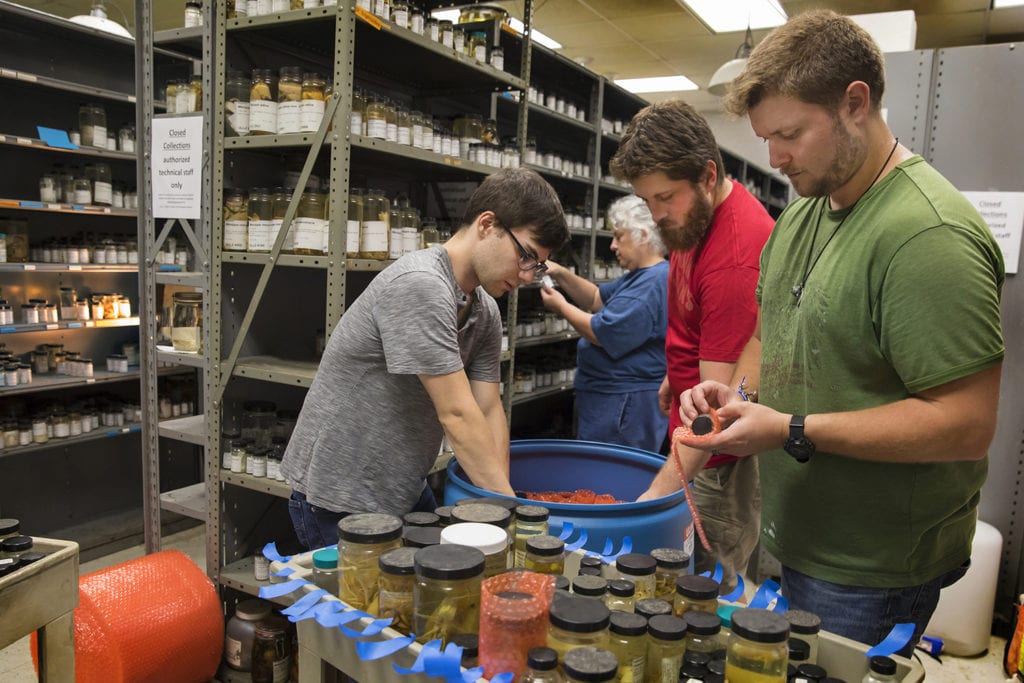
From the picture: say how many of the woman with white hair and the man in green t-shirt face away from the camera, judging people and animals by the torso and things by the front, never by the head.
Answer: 0

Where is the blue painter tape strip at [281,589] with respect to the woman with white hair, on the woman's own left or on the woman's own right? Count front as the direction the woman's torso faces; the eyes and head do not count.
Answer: on the woman's own left

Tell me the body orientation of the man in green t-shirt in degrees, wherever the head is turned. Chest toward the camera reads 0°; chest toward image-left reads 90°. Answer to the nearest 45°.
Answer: approximately 45°

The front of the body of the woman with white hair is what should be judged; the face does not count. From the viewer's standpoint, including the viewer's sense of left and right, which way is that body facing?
facing to the left of the viewer

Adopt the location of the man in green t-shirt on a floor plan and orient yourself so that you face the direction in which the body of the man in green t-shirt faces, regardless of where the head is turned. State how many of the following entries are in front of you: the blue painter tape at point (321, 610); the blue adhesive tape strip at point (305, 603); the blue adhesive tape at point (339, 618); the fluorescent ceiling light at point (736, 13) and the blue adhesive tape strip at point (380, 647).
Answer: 4

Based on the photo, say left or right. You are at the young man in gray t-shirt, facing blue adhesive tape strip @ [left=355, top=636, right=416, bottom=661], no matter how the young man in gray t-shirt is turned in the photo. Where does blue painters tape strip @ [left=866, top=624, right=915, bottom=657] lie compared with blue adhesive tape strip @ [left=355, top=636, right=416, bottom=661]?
left

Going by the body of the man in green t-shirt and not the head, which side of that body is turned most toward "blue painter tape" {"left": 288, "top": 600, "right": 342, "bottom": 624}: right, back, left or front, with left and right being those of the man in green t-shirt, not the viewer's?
front

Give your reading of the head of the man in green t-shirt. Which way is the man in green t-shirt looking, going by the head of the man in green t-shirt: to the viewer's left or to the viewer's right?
to the viewer's left

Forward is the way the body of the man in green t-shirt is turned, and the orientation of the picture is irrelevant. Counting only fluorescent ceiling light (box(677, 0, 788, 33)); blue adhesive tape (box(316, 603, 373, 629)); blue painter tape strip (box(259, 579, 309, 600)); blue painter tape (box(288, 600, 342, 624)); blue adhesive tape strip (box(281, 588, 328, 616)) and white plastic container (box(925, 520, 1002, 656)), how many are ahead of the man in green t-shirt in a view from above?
4

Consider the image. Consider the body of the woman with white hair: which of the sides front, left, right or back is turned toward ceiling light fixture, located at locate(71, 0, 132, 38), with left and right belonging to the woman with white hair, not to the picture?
front

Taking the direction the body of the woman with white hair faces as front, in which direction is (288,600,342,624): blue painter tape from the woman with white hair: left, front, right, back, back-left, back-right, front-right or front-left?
left
